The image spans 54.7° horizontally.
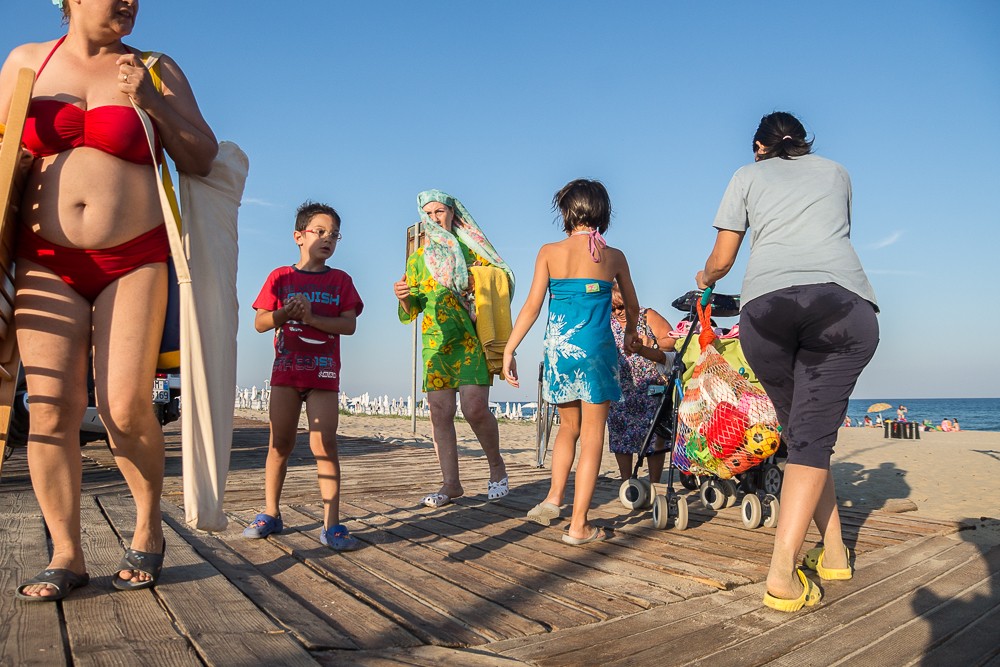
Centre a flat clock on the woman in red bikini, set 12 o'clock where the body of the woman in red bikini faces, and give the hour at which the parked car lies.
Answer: The parked car is roughly at 6 o'clock from the woman in red bikini.

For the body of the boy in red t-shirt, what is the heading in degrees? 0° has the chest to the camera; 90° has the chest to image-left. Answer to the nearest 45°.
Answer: approximately 0°

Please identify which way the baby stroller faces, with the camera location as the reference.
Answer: facing away from the viewer and to the left of the viewer

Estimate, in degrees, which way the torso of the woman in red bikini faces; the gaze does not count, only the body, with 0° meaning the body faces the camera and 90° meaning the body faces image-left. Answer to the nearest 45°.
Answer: approximately 0°

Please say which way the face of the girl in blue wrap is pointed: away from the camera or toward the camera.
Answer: away from the camera
